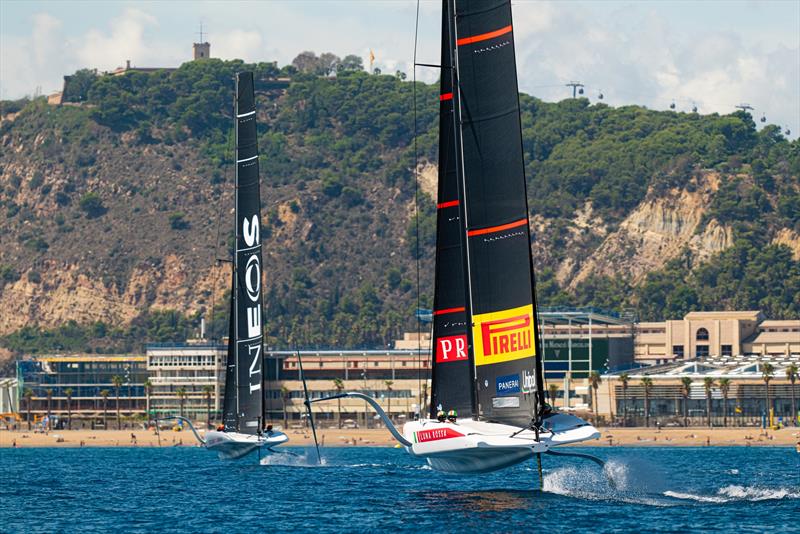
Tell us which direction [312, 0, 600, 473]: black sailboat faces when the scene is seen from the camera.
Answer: facing away from the viewer and to the left of the viewer
